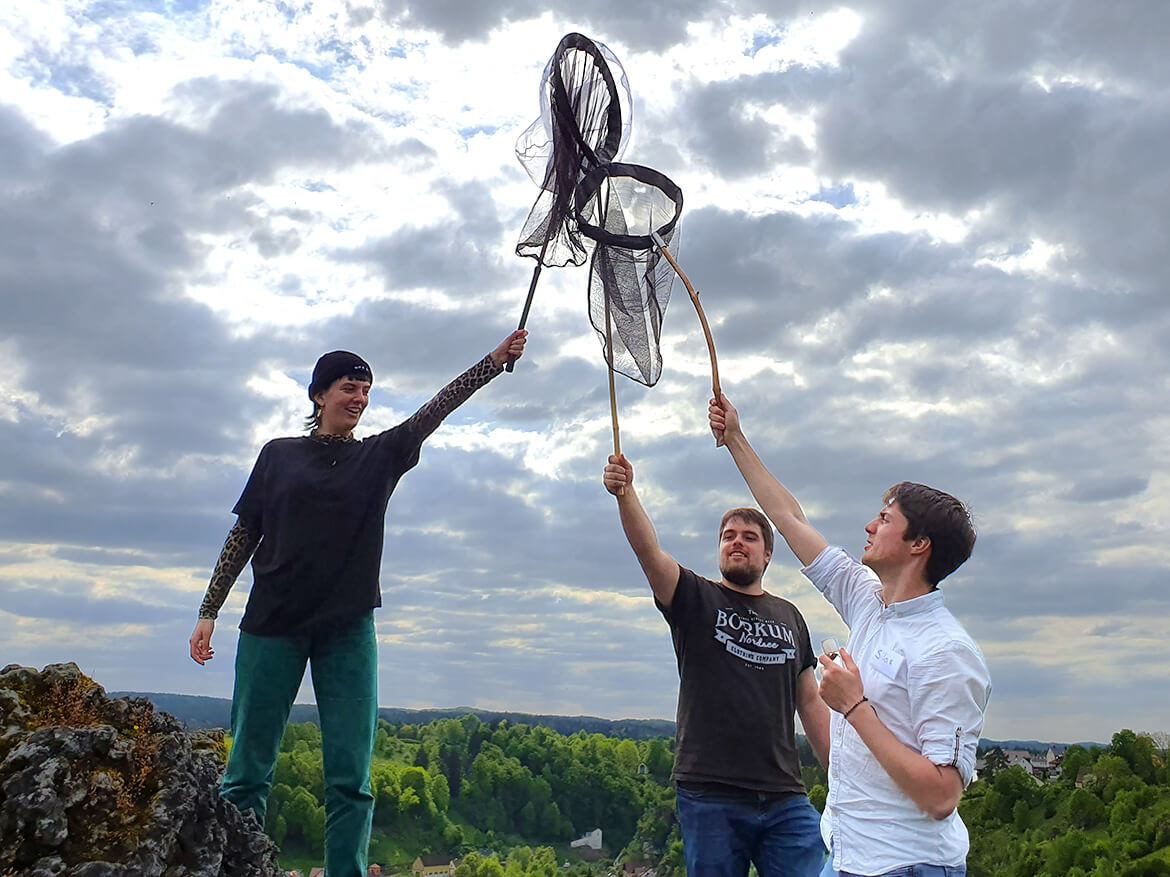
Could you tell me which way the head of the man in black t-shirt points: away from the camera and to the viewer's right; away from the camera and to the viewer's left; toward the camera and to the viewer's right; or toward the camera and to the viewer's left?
toward the camera and to the viewer's left

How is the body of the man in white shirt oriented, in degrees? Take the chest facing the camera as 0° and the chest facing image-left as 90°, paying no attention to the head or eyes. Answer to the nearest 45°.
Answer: approximately 45°

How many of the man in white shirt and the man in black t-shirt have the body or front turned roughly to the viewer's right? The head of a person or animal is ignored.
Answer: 0

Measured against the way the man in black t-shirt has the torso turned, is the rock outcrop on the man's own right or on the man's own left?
on the man's own right

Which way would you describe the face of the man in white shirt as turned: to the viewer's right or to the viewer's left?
to the viewer's left
